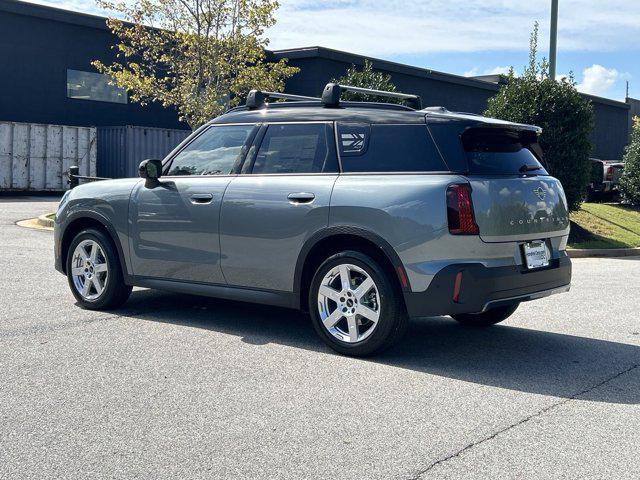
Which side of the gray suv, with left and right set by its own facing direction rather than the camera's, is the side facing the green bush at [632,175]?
right

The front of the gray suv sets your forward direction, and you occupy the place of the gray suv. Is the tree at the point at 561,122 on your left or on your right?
on your right

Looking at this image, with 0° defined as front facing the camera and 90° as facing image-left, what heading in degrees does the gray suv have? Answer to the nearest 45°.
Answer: approximately 135°

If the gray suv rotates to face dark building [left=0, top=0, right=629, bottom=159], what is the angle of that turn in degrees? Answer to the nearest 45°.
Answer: approximately 45° to its right

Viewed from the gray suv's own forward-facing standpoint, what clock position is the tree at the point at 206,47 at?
The tree is roughly at 1 o'clock from the gray suv.

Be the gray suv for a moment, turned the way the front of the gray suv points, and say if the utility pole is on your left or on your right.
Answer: on your right

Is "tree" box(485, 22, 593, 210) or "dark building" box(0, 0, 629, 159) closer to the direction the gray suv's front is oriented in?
the dark building
